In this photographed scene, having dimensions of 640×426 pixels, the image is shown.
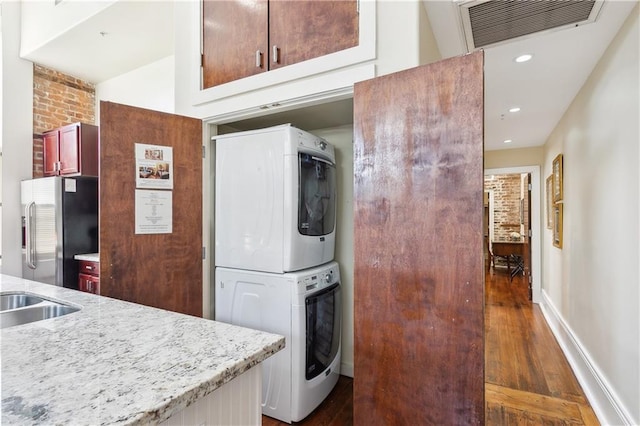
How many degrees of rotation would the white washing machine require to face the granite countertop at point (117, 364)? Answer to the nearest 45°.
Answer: approximately 45° to its right

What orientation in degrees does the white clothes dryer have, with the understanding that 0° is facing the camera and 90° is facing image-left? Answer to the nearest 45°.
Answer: approximately 315°

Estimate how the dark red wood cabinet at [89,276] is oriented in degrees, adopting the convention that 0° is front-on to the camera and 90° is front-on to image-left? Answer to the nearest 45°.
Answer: approximately 45°

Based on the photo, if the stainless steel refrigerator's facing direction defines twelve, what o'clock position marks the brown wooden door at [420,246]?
The brown wooden door is roughly at 10 o'clock from the stainless steel refrigerator.

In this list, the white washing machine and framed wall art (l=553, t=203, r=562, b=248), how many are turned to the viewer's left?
1

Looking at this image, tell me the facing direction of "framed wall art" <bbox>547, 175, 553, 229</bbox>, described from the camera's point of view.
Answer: facing to the left of the viewer

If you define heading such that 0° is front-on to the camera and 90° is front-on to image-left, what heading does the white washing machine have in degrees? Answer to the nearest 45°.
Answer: approximately 315°

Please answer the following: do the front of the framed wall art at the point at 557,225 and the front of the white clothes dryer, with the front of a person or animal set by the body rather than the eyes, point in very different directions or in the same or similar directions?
very different directions

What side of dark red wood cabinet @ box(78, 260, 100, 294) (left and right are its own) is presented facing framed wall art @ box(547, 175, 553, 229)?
left

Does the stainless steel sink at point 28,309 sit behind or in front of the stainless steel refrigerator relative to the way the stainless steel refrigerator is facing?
in front

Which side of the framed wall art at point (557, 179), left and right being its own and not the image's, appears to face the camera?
left

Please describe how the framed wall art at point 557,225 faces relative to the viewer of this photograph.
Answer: facing to the left of the viewer
